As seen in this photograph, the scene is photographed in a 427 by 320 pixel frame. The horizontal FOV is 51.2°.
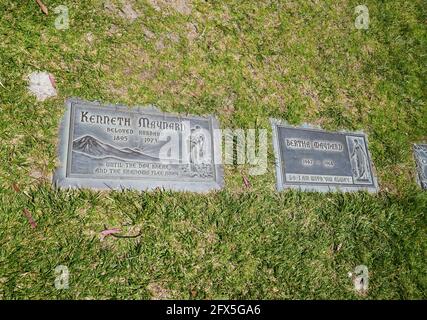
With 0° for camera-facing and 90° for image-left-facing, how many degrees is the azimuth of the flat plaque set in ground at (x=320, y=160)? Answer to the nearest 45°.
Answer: approximately 0°

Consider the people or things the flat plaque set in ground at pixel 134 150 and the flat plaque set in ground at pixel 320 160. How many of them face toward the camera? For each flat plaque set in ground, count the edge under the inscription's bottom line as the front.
2

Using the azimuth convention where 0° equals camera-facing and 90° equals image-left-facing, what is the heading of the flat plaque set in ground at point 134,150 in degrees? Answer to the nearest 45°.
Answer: approximately 0°
